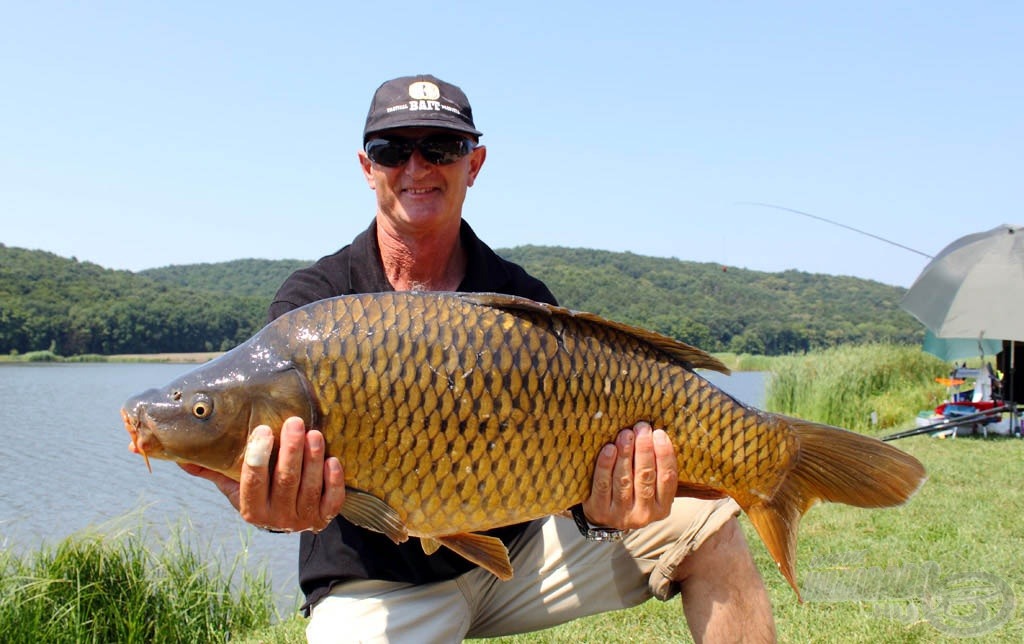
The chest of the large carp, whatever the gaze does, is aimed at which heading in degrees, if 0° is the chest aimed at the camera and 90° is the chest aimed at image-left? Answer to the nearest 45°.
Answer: approximately 90°

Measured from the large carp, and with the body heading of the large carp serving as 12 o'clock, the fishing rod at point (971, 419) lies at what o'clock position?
The fishing rod is roughly at 4 o'clock from the large carp.

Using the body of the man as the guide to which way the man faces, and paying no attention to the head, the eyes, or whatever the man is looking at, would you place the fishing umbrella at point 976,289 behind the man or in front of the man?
behind

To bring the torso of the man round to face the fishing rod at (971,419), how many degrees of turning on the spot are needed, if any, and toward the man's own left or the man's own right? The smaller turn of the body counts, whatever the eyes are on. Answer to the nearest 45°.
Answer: approximately 135° to the man's own left

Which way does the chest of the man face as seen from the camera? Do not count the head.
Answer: toward the camera

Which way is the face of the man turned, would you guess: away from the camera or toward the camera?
toward the camera

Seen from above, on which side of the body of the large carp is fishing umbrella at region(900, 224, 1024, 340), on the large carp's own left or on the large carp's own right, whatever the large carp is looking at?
on the large carp's own right
